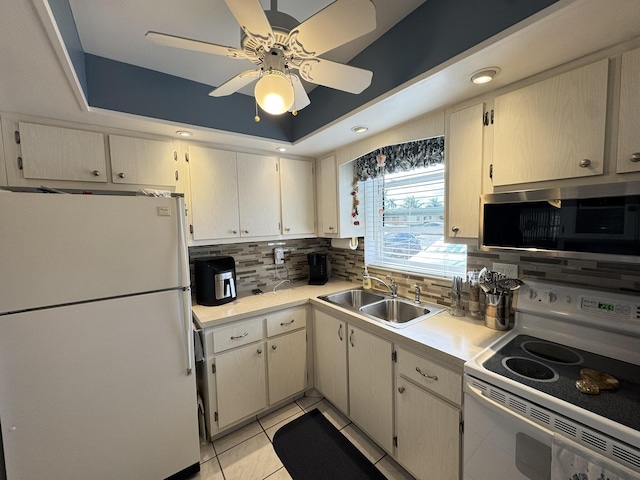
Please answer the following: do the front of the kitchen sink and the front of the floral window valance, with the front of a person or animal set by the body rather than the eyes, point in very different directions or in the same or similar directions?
same or similar directions

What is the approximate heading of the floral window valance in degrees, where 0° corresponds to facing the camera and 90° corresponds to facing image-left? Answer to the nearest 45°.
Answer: approximately 45°

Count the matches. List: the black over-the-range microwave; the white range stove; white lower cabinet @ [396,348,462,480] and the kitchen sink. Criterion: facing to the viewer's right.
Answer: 0

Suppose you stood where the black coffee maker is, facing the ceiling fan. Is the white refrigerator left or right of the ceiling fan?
right

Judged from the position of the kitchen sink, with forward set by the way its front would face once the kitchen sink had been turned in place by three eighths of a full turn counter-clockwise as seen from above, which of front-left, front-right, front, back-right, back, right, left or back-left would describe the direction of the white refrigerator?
back-right

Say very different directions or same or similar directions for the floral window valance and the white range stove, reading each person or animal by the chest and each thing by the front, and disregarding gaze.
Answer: same or similar directions

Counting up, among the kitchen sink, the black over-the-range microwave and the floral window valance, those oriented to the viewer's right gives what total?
0

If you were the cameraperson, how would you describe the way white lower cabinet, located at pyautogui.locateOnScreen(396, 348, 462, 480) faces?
facing the viewer and to the left of the viewer

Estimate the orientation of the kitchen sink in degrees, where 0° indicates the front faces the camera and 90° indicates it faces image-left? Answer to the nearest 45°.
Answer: approximately 45°
